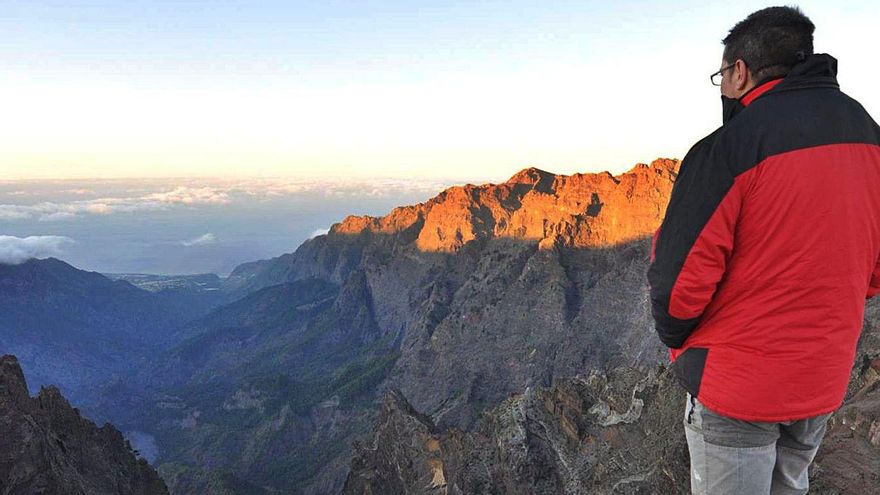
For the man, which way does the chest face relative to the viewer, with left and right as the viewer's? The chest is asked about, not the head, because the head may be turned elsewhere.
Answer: facing away from the viewer and to the left of the viewer

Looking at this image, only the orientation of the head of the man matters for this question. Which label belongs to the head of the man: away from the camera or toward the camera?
away from the camera

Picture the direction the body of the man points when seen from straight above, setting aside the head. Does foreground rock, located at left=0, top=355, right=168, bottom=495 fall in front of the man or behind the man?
in front
